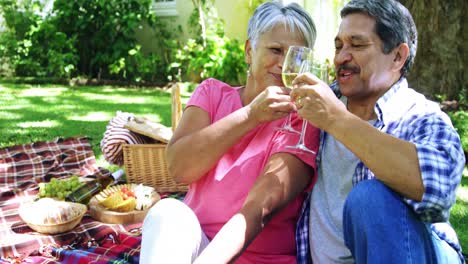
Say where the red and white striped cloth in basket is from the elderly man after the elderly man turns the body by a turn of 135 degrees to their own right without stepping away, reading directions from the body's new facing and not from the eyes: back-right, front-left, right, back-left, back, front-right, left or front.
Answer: front-left

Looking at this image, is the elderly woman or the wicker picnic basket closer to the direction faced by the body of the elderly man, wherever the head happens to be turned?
the elderly woman

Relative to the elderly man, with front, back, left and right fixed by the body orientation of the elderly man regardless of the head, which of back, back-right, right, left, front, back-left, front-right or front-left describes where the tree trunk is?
back-right

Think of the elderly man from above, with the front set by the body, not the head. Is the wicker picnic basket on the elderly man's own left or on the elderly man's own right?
on the elderly man's own right

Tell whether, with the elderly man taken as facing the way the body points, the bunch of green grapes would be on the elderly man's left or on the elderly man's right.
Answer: on the elderly man's right

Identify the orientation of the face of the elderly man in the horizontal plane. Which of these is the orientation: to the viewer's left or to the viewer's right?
to the viewer's left

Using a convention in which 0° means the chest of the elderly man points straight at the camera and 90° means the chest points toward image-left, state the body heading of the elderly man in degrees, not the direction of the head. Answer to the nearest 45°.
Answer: approximately 45°

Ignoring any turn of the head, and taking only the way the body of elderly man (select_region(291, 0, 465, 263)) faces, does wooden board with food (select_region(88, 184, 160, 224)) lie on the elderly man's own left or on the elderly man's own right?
on the elderly man's own right

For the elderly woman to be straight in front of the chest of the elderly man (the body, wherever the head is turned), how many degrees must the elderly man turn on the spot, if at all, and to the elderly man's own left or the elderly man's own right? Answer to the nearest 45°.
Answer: approximately 45° to the elderly man's own right
